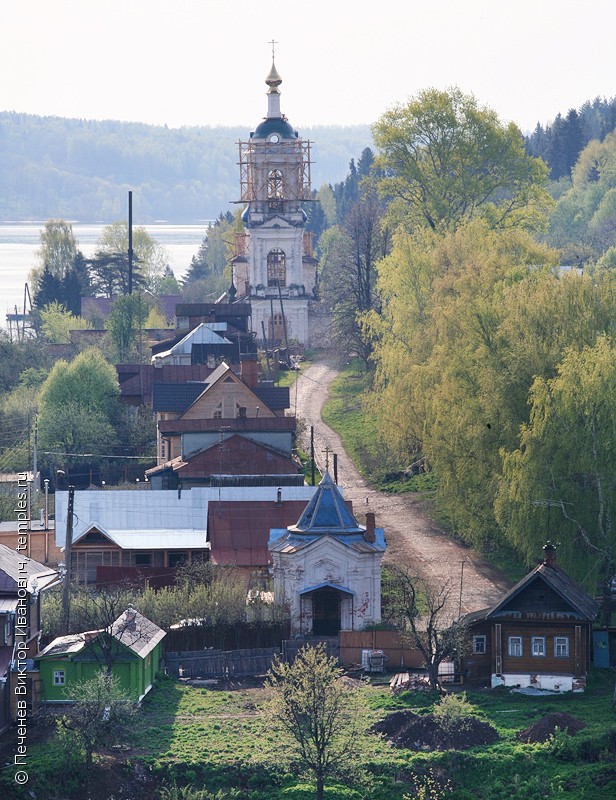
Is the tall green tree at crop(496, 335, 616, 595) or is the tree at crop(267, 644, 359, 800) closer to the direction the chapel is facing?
the tree

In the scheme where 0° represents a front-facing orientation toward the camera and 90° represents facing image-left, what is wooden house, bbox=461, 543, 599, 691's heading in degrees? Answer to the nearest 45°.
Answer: approximately 0°

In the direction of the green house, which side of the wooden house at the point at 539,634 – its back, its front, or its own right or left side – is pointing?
right

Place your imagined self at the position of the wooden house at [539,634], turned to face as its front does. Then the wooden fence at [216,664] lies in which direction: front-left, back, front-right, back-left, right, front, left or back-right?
right

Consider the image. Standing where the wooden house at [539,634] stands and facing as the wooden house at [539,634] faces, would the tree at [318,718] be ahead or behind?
ahead

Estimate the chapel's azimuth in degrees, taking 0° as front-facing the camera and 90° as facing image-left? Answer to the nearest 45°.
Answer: approximately 0°

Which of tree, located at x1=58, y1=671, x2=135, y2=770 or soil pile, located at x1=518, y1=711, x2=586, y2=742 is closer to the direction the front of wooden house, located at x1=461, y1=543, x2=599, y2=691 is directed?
the soil pile

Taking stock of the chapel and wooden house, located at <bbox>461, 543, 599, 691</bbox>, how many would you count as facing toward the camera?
2

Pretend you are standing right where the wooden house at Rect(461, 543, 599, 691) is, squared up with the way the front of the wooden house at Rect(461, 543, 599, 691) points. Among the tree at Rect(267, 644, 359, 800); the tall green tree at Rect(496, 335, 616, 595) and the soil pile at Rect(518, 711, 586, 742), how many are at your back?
1

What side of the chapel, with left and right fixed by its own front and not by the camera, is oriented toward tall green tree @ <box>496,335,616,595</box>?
left

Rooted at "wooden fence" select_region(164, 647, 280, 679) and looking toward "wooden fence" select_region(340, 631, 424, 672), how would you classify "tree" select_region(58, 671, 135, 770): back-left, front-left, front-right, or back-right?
back-right

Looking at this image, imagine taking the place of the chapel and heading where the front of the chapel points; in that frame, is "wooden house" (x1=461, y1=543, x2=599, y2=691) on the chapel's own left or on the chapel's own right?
on the chapel's own left
